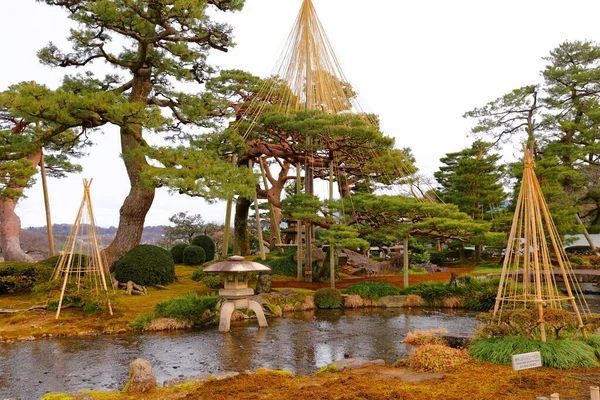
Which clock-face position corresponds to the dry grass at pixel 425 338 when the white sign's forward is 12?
The dry grass is roughly at 5 o'clock from the white sign.

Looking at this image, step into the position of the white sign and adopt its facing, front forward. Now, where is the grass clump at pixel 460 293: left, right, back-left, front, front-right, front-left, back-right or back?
back

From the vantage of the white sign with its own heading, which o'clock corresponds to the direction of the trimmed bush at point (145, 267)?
The trimmed bush is roughly at 4 o'clock from the white sign.

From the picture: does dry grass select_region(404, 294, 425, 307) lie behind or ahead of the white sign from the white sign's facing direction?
behind

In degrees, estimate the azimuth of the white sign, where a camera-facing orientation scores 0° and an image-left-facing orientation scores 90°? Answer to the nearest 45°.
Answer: approximately 0°

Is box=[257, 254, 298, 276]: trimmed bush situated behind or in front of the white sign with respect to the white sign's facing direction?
behind

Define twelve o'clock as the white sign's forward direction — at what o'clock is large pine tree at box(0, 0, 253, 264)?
The large pine tree is roughly at 4 o'clock from the white sign.

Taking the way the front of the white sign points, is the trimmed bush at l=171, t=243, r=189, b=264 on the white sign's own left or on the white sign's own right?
on the white sign's own right

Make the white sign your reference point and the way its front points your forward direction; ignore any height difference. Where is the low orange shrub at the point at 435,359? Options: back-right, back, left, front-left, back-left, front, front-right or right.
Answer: back-right

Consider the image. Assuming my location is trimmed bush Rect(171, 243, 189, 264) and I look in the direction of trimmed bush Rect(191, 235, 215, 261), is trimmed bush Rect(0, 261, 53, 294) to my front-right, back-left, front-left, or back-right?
back-right

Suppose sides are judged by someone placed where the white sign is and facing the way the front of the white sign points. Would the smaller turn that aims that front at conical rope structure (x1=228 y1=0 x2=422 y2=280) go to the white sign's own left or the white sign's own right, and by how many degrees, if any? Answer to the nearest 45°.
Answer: approximately 135° to the white sign's own right
